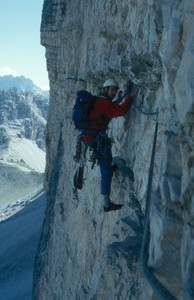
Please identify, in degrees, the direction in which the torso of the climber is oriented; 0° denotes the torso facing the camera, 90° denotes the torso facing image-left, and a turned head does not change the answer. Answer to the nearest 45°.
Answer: approximately 270°
